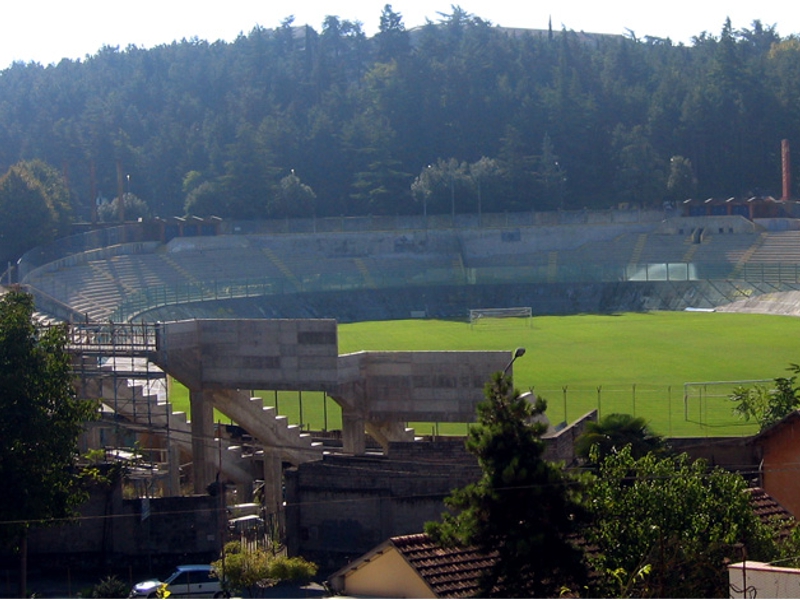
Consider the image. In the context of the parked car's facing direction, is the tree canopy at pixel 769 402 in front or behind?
behind

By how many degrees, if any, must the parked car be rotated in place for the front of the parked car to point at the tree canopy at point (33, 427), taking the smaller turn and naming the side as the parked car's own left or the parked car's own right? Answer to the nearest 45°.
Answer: approximately 45° to the parked car's own right

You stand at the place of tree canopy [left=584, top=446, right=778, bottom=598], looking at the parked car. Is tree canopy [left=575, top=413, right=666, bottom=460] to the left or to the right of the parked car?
right

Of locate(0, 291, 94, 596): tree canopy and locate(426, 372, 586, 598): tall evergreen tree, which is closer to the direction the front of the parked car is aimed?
the tree canopy

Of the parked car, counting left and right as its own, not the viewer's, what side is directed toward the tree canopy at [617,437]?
back

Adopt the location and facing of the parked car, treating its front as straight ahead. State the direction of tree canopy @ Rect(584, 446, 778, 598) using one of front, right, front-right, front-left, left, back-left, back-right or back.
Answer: back-left

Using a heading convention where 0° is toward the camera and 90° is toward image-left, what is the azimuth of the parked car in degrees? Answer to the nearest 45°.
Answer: approximately 90°

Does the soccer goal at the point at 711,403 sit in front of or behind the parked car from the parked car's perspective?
behind
